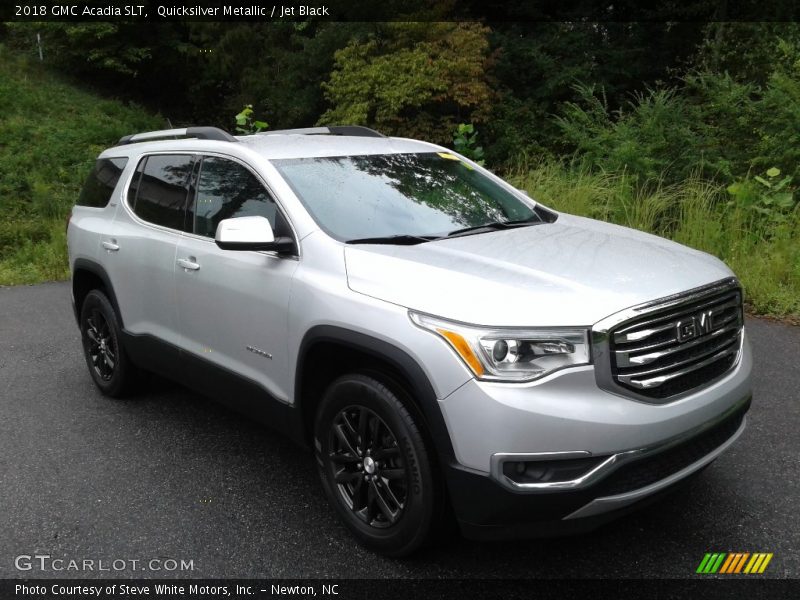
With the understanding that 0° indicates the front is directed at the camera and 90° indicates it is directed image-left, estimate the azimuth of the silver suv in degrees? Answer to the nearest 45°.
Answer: approximately 315°
